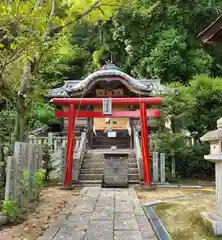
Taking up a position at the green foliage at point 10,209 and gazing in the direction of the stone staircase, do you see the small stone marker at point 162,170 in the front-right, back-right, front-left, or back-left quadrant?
front-right

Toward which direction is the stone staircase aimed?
toward the camera

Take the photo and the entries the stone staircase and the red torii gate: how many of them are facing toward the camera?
2

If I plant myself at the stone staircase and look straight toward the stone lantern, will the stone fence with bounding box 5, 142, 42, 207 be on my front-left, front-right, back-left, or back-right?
front-right

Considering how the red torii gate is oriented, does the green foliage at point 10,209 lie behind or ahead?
ahead

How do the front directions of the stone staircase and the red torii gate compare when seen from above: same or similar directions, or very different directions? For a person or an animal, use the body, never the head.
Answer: same or similar directions

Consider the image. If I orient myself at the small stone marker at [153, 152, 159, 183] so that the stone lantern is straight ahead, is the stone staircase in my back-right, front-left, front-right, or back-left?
back-right

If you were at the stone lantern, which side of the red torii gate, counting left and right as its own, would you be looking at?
front

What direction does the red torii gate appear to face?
toward the camera

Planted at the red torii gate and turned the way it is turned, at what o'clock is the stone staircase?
The stone staircase is roughly at 5 o'clock from the red torii gate.

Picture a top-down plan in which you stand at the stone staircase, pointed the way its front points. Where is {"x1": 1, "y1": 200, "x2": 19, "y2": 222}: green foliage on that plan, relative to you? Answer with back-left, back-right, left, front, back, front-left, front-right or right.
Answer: front
